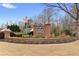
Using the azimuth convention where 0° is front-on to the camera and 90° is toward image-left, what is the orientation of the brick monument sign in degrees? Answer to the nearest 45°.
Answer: approximately 0°

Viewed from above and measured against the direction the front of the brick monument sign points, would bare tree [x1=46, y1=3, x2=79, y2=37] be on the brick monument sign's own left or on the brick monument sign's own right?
on the brick monument sign's own left
